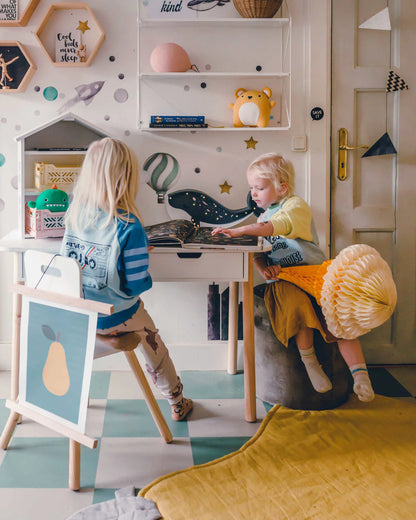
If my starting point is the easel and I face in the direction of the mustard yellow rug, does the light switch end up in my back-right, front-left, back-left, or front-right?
front-left

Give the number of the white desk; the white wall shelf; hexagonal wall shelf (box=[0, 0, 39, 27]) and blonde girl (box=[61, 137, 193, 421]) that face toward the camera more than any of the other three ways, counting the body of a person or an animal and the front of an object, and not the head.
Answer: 3

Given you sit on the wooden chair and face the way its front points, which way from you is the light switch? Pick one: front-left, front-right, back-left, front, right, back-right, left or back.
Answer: front

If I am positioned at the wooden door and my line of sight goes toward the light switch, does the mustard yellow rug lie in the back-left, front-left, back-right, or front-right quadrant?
front-left

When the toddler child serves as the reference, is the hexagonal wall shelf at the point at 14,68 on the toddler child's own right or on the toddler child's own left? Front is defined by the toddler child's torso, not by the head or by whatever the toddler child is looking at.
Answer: on the toddler child's own right

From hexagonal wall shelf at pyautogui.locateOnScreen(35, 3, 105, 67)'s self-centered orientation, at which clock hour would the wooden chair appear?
The wooden chair is roughly at 12 o'clock from the hexagonal wall shelf.

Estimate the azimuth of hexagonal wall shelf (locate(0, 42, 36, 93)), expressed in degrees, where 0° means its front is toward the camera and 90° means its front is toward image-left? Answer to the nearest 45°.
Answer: approximately 0°

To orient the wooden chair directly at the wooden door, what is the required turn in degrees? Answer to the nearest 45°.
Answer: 0° — it already faces it

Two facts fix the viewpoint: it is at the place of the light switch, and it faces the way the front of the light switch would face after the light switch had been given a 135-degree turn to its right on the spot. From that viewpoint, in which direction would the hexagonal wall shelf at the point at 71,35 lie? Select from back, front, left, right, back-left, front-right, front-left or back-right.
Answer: front-left

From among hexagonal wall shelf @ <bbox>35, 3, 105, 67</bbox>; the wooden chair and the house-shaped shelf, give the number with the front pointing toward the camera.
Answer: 2

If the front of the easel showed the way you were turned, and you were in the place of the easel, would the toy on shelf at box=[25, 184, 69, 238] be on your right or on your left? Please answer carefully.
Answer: on your right

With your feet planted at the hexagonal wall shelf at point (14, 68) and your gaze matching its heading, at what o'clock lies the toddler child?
The toddler child is roughly at 10 o'clock from the hexagonal wall shelf.

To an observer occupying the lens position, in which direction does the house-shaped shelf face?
facing the viewer

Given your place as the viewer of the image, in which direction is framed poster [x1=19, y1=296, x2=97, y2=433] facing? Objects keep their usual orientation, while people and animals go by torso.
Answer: facing the viewer and to the left of the viewer

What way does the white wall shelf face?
toward the camera
